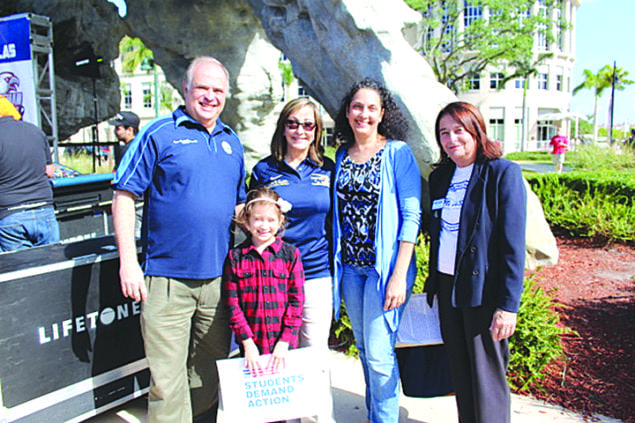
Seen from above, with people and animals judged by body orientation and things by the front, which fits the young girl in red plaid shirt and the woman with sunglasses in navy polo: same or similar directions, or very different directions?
same or similar directions

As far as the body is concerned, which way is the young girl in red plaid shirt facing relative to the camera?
toward the camera

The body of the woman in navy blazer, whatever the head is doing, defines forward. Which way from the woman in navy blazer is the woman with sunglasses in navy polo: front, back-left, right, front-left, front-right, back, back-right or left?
front-right

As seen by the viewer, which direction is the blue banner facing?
toward the camera

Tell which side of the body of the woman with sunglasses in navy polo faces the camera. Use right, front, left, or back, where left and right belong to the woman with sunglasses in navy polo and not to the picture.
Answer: front

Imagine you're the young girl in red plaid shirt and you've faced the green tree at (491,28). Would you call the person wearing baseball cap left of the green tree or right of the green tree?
left

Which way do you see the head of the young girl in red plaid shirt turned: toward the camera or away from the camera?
toward the camera

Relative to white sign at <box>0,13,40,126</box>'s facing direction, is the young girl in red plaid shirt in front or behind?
in front

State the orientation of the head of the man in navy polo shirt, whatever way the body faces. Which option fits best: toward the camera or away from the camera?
toward the camera

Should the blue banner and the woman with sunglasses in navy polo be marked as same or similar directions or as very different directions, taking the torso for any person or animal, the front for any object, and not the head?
same or similar directions

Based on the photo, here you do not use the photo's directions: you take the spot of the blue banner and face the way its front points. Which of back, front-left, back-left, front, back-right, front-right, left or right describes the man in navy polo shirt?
front

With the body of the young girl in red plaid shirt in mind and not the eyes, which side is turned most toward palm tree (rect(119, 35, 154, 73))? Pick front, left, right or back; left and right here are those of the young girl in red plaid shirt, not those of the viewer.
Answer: back
